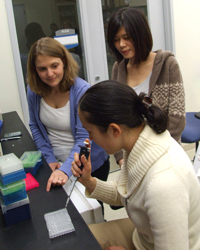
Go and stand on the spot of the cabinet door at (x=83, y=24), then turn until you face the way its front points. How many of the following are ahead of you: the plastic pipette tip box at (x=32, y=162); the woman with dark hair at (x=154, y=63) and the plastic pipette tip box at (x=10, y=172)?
3

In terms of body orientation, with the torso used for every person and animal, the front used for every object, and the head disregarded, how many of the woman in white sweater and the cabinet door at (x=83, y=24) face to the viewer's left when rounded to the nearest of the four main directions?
1

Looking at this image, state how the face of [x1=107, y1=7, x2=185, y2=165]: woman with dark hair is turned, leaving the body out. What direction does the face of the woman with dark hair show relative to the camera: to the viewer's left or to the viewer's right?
to the viewer's left

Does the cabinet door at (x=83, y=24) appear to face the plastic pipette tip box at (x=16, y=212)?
yes

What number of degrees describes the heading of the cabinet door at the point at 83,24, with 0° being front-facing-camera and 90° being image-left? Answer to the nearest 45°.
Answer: approximately 0°

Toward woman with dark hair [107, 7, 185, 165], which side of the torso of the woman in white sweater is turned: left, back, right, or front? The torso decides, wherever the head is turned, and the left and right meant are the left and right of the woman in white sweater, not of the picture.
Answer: right

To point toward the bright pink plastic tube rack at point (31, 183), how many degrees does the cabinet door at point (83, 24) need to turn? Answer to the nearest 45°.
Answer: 0° — it already faces it
